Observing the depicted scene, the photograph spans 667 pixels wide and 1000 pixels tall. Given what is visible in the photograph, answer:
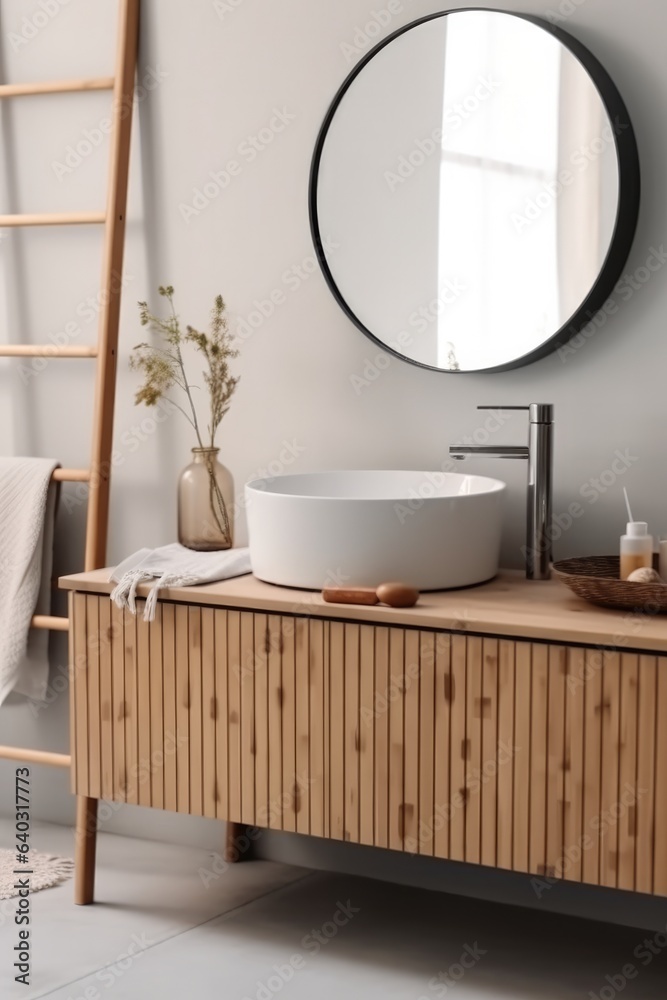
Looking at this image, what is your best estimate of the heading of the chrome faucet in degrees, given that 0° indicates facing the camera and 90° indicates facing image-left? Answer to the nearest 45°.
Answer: approximately 90°

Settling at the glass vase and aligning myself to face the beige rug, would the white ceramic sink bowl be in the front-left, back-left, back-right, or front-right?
back-left

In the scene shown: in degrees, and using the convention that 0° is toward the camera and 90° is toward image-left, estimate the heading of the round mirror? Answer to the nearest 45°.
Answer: approximately 45°

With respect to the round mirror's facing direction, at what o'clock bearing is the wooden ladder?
The wooden ladder is roughly at 2 o'clock from the round mirror.
